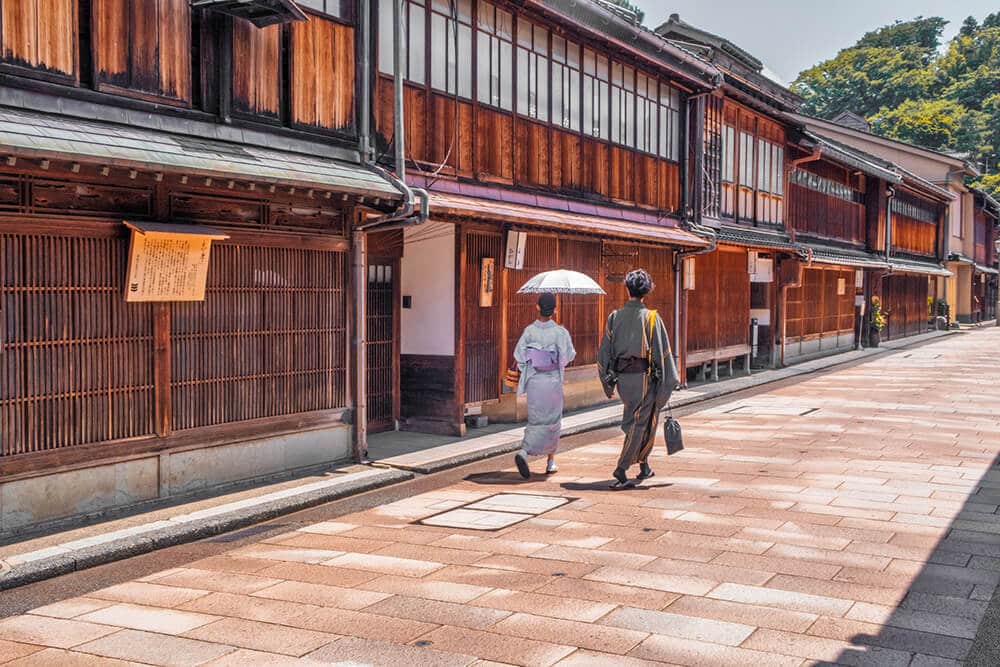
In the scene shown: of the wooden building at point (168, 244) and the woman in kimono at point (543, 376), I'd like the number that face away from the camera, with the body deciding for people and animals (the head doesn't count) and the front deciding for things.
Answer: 1

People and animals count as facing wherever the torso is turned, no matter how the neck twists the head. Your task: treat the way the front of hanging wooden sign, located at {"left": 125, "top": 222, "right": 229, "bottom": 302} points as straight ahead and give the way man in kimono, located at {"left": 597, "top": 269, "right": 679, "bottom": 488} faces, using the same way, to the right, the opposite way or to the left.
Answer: to the left

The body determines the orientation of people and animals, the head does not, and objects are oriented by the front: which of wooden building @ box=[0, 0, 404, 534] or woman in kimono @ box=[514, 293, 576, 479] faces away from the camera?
the woman in kimono

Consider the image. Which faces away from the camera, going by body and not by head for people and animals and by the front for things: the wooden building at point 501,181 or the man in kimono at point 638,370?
the man in kimono

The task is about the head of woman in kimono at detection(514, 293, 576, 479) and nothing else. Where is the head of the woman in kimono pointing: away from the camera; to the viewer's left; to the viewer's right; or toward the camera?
away from the camera

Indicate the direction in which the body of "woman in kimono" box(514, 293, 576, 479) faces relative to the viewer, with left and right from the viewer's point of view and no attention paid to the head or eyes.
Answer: facing away from the viewer

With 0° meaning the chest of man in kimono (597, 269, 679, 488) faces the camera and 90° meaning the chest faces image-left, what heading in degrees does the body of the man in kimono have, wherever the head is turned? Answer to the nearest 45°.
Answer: approximately 180°

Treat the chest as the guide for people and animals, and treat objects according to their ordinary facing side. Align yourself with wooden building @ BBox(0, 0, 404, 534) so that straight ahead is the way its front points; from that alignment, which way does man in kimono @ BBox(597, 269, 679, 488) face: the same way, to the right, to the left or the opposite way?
to the left

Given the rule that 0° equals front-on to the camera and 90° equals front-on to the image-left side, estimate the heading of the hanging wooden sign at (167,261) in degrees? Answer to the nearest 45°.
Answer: approximately 315°

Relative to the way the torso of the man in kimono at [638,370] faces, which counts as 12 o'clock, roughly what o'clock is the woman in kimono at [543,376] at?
The woman in kimono is roughly at 10 o'clock from the man in kimono.

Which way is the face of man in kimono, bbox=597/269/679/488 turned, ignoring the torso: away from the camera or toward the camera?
away from the camera
